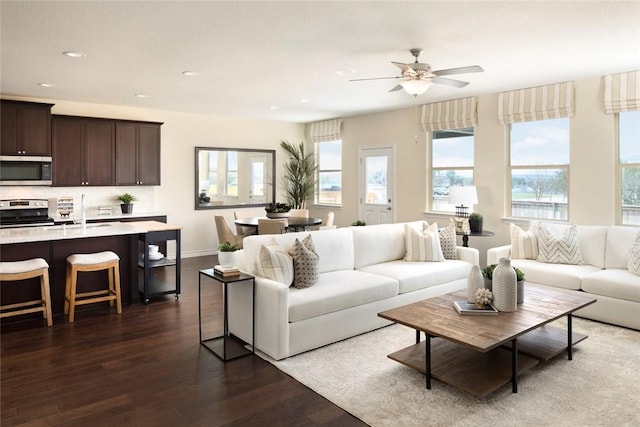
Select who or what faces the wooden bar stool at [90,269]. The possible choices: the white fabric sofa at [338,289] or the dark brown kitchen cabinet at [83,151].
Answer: the dark brown kitchen cabinet

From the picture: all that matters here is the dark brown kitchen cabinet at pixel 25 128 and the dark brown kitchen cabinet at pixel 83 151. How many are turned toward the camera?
2

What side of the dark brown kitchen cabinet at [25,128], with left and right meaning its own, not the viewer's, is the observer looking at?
front

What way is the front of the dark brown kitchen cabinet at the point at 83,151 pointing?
toward the camera

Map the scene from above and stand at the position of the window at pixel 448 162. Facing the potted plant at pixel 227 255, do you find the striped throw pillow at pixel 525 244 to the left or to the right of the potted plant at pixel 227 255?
left

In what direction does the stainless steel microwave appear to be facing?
toward the camera

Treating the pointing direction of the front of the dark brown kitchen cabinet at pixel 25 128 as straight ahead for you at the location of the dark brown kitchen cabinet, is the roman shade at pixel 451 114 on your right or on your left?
on your left

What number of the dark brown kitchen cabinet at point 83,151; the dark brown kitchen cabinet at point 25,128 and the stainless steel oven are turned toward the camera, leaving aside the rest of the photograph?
3

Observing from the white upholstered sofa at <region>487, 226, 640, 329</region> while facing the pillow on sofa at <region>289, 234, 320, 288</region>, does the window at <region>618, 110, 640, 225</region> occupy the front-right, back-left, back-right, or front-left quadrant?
back-right

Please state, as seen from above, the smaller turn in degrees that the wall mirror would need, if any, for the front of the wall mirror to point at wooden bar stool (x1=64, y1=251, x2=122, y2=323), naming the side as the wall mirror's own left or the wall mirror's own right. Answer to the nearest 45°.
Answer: approximately 45° to the wall mirror's own right
